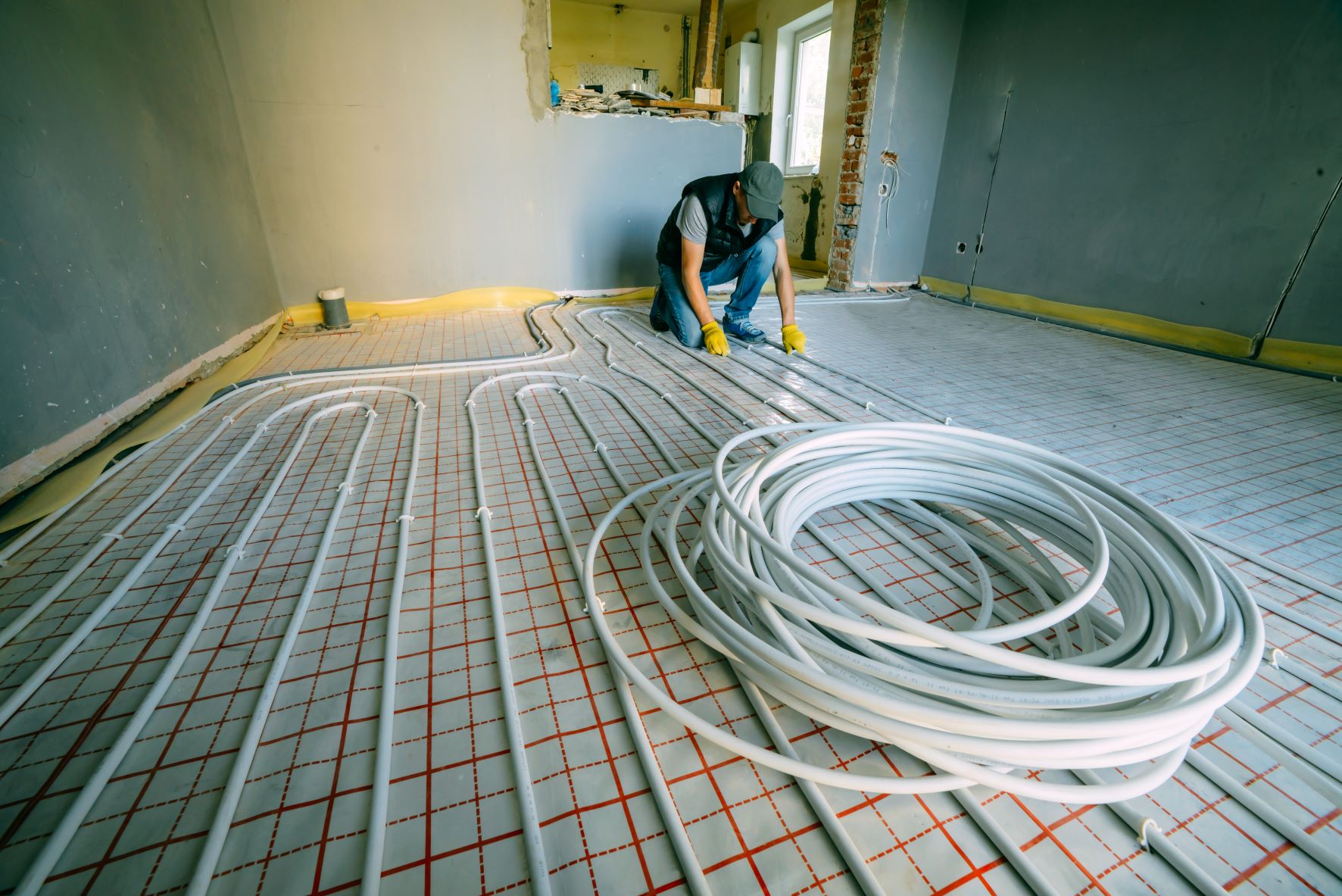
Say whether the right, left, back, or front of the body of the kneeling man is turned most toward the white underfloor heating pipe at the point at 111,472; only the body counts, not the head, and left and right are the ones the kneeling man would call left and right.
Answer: right

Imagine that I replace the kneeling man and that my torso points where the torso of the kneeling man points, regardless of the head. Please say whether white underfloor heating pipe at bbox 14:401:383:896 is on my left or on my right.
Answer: on my right

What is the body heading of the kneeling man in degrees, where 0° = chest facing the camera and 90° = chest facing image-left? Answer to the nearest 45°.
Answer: approximately 315°

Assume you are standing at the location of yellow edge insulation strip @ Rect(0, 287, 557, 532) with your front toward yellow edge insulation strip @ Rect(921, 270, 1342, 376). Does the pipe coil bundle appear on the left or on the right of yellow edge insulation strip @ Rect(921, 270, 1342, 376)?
right

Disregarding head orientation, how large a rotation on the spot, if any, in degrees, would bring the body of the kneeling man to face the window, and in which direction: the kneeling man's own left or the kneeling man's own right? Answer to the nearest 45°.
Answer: approximately 135° to the kneeling man's own left

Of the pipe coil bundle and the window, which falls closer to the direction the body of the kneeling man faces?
the pipe coil bundle

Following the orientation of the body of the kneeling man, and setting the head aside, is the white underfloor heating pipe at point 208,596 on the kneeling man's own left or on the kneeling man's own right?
on the kneeling man's own right

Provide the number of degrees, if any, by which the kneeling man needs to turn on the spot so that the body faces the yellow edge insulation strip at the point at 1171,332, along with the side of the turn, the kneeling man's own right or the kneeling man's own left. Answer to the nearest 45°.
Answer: approximately 45° to the kneeling man's own left

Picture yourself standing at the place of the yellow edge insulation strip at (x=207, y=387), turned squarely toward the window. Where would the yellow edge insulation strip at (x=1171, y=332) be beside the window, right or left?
right

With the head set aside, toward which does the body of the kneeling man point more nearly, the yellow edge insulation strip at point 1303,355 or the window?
the yellow edge insulation strip
